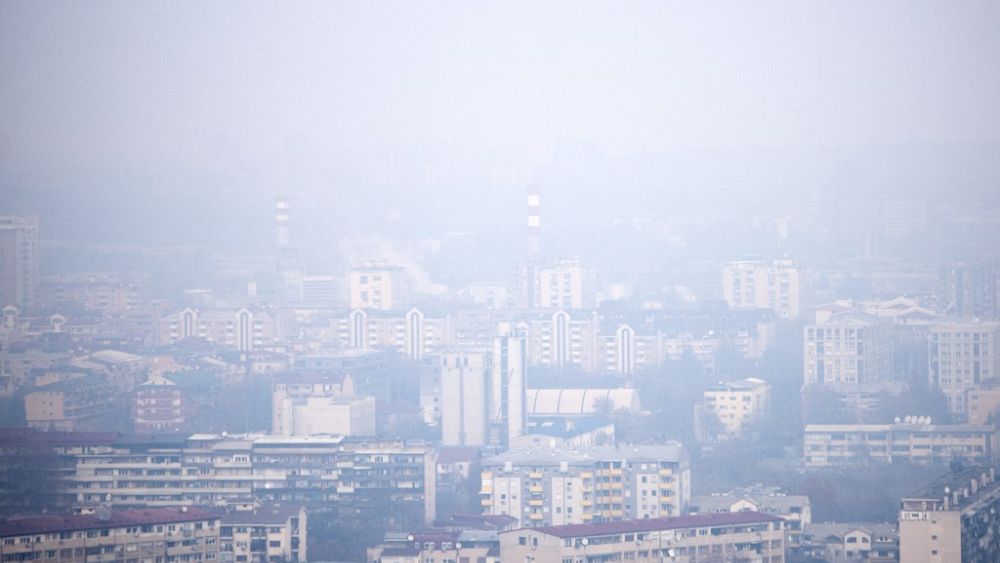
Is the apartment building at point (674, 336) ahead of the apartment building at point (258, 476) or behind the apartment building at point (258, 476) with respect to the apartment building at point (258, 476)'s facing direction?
behind

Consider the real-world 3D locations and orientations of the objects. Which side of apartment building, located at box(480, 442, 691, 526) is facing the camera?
front

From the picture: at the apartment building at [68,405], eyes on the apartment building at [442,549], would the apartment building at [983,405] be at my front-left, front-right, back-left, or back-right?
front-left

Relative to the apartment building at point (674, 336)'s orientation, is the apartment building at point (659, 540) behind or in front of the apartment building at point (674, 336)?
in front

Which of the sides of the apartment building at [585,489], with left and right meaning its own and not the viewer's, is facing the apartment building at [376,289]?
back

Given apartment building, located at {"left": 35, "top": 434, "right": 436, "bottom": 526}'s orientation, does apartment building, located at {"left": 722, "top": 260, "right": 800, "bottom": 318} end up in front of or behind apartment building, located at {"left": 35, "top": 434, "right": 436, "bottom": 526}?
behind

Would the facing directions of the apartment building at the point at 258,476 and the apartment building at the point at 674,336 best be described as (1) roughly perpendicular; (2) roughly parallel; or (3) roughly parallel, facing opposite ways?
roughly parallel

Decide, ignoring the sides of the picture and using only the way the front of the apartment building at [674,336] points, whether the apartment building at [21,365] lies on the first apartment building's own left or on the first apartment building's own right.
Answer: on the first apartment building's own right

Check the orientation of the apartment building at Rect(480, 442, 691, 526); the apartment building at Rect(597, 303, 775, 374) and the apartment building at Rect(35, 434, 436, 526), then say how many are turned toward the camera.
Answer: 3

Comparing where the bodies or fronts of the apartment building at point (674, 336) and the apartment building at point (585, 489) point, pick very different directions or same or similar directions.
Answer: same or similar directions

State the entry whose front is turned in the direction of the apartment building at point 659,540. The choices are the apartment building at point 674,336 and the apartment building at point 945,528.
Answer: the apartment building at point 674,336

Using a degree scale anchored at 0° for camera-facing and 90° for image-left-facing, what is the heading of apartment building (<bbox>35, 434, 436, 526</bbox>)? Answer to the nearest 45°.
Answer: approximately 0°

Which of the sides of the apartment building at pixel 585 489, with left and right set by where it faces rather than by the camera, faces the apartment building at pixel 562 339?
back
